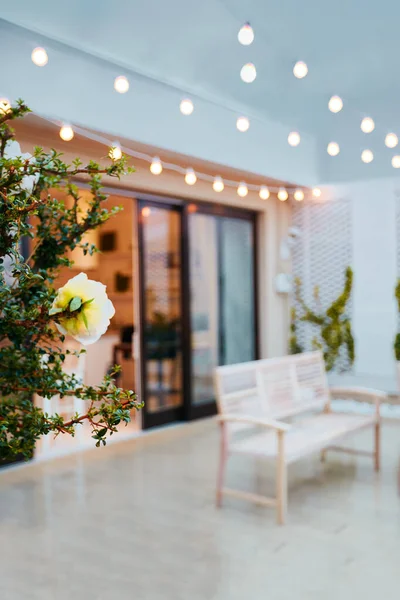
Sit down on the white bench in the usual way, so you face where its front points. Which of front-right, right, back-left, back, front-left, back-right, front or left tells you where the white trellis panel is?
back-left

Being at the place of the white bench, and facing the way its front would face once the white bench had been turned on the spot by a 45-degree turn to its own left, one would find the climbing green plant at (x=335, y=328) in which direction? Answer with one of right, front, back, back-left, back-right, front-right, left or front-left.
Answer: left

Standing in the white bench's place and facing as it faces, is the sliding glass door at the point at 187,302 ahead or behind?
behind

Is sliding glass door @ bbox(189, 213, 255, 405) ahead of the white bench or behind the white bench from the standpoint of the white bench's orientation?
behind

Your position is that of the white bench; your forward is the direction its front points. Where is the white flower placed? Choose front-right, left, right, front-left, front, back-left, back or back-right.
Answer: front-right

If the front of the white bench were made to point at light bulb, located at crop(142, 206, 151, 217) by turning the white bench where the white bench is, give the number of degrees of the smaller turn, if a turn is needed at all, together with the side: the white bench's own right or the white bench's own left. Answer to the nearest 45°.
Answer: approximately 180°

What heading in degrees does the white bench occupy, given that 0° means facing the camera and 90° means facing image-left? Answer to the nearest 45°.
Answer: approximately 315°
